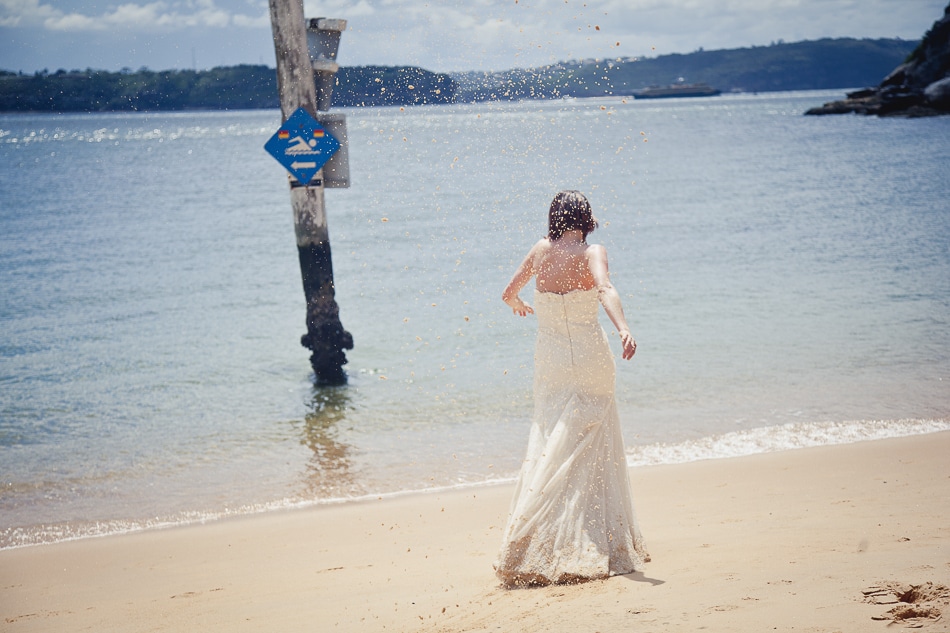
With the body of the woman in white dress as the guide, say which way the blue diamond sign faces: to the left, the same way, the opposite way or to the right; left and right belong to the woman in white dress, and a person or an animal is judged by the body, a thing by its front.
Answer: the opposite way

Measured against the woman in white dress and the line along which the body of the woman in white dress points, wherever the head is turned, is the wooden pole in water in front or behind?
in front

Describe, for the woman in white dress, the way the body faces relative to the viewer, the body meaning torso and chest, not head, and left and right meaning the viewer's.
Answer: facing away from the viewer

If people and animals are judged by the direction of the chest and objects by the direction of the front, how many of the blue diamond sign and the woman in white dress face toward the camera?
1

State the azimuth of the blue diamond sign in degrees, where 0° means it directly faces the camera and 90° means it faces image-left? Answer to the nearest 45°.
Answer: approximately 0°

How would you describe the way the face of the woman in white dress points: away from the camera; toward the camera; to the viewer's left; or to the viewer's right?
away from the camera

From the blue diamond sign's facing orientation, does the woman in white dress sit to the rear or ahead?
ahead
